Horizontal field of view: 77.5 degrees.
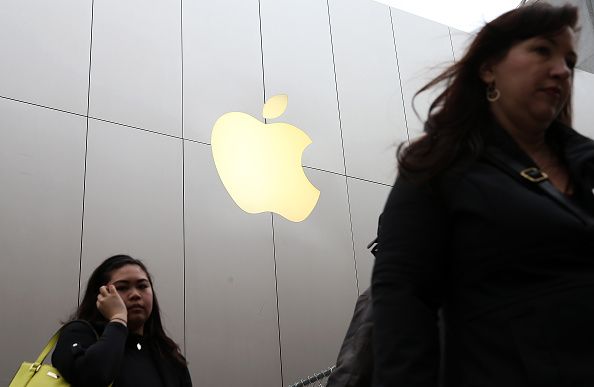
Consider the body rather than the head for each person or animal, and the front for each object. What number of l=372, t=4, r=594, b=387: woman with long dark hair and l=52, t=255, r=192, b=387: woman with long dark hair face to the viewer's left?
0

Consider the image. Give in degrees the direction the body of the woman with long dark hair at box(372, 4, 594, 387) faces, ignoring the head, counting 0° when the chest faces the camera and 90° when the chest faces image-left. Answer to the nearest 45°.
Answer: approximately 315°

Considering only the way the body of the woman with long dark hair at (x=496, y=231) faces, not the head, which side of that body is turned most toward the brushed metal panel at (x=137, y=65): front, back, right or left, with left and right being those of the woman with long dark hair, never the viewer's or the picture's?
back

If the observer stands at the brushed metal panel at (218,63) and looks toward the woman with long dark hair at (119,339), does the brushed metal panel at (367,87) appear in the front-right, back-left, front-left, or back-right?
back-left

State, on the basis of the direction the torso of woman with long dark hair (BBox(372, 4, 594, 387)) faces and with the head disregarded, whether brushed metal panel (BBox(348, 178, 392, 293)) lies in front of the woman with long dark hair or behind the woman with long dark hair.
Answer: behind

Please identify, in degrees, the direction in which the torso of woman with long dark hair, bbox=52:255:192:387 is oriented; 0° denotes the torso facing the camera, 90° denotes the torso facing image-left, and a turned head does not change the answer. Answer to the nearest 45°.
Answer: approximately 315°

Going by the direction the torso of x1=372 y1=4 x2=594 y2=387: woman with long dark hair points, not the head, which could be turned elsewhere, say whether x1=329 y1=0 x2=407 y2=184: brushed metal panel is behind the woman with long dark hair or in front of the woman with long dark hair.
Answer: behind

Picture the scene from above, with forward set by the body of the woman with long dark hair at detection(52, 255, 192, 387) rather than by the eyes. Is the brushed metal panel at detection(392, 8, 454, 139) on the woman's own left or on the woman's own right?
on the woman's own left

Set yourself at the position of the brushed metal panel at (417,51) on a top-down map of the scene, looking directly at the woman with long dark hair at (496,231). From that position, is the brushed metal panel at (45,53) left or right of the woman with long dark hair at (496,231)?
right
